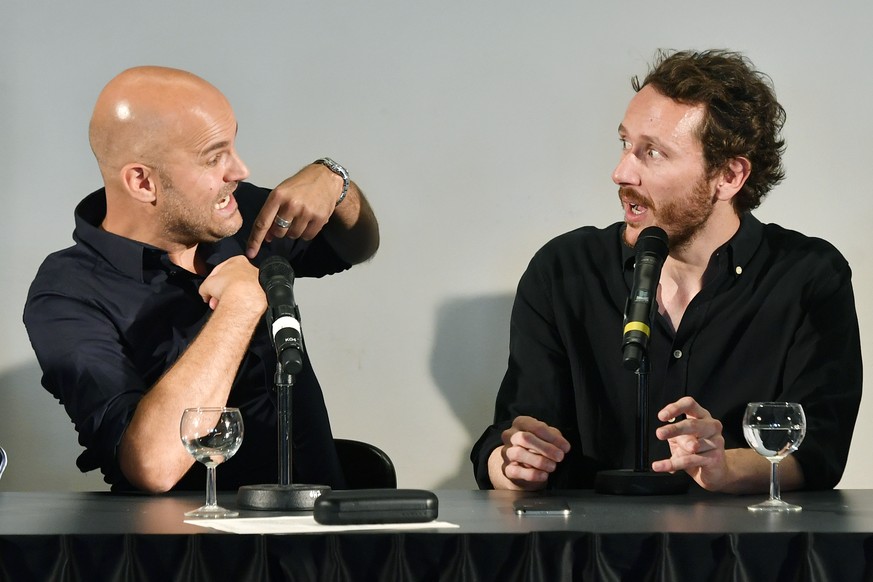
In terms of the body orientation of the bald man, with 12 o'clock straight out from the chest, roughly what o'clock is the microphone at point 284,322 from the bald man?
The microphone is roughly at 1 o'clock from the bald man.

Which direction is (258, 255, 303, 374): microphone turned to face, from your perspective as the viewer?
facing away from the viewer

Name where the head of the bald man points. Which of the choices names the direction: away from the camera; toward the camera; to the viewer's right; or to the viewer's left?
to the viewer's right

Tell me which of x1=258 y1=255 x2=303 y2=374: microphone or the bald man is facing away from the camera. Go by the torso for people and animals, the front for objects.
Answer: the microphone

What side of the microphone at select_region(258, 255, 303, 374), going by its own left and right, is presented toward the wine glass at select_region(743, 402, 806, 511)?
right

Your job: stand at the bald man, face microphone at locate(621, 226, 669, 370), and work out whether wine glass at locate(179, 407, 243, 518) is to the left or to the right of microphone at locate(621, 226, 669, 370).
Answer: right

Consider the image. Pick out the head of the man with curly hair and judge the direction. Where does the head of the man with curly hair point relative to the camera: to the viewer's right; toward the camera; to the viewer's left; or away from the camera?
to the viewer's left

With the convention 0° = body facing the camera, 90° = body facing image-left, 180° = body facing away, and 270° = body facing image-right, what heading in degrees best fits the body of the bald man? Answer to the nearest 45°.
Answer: approximately 315°

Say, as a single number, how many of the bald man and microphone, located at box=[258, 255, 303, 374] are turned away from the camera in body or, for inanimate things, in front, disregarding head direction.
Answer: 1

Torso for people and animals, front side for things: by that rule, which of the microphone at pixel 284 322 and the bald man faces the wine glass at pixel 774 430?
the bald man

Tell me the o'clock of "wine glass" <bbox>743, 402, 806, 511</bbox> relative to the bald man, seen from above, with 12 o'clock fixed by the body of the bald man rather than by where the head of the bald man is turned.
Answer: The wine glass is roughly at 12 o'clock from the bald man.
